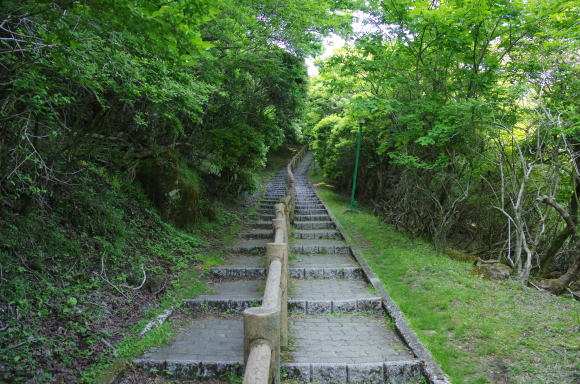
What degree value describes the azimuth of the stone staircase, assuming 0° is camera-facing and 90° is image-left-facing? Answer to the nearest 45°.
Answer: approximately 0°
